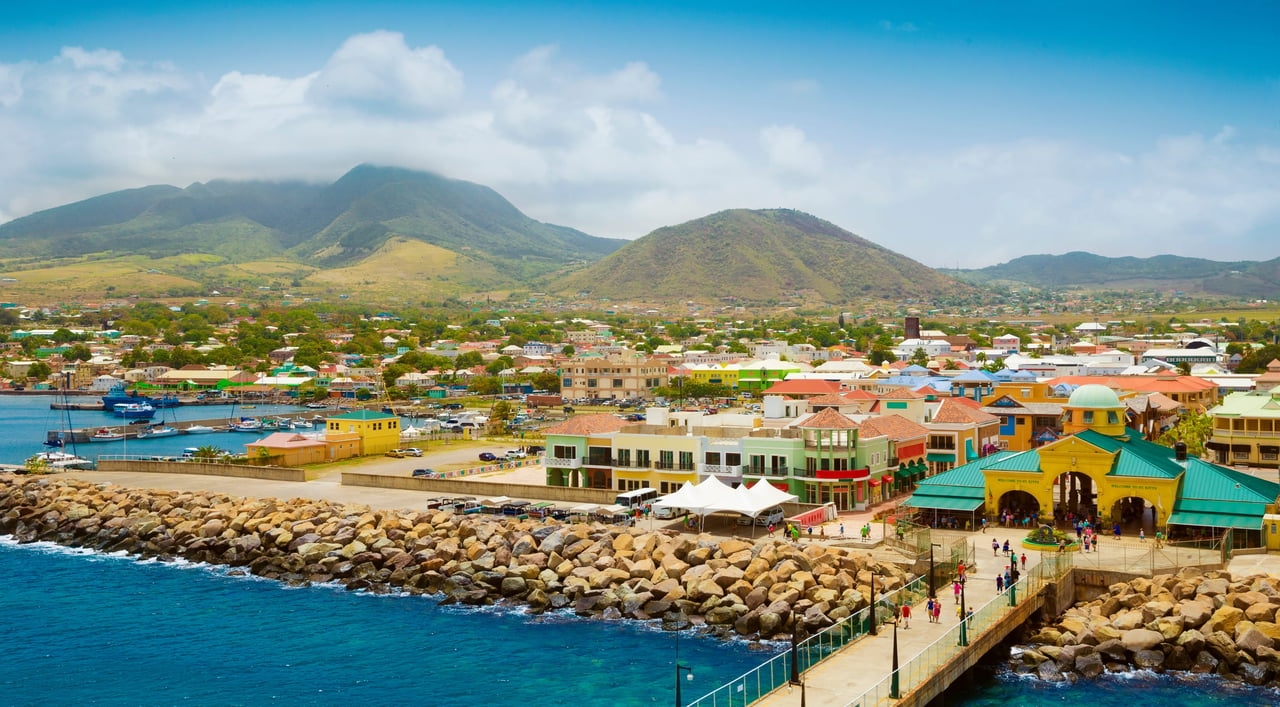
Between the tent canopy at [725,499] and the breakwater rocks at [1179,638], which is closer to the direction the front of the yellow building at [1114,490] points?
the breakwater rocks

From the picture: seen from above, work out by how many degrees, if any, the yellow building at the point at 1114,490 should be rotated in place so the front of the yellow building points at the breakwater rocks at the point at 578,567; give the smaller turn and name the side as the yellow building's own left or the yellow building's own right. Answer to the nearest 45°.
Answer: approximately 45° to the yellow building's own right

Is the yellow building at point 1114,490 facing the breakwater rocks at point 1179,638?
yes

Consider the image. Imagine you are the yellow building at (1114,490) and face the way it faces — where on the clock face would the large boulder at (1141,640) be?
The large boulder is roughly at 12 o'clock from the yellow building.

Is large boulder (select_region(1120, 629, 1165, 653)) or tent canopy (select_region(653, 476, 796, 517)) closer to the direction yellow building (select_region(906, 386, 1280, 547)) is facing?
the large boulder

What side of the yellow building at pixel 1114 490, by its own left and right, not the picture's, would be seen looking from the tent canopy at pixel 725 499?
right

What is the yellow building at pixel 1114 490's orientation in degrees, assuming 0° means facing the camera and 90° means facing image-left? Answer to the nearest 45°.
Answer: approximately 0°
